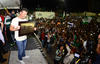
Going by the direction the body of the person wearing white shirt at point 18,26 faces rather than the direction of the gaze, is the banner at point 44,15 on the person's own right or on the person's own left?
on the person's own left

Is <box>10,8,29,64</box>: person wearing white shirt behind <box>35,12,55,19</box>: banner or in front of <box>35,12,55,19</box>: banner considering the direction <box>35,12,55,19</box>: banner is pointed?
in front

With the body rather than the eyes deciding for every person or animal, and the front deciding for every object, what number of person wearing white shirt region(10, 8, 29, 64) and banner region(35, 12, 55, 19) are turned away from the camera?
0

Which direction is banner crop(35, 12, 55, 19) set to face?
toward the camera

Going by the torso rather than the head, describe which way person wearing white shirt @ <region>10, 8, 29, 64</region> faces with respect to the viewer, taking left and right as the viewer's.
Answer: facing the viewer and to the right of the viewer
